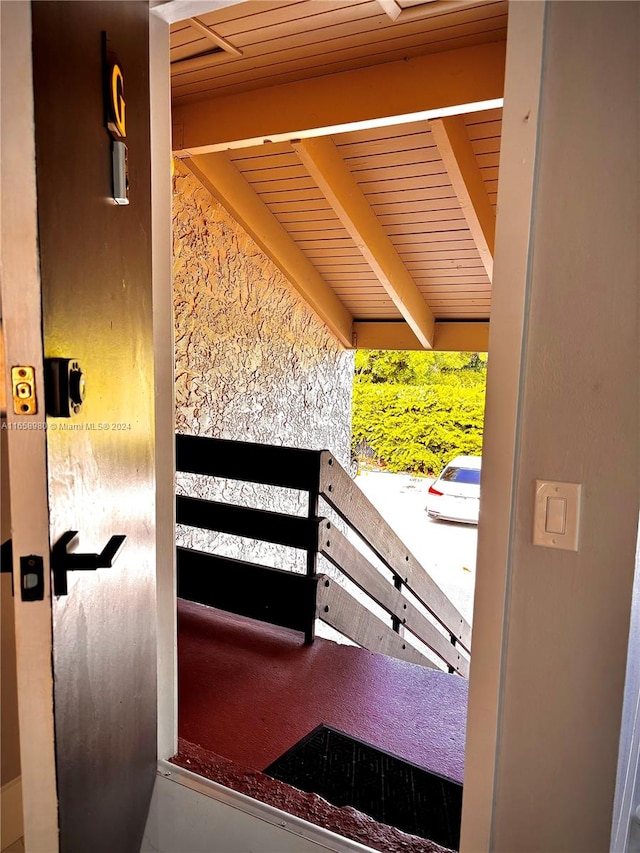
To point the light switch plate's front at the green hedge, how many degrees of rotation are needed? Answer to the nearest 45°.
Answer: approximately 180°

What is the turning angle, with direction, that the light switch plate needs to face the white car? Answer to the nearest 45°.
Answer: approximately 180°

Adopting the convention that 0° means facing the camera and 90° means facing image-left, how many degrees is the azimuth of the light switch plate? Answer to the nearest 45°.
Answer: approximately 0°

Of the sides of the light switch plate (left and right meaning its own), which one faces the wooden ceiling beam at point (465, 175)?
back

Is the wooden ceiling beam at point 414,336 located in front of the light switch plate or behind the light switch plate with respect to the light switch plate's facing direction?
behind

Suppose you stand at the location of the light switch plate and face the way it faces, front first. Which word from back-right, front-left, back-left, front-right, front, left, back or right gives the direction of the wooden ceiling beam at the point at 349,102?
back-right

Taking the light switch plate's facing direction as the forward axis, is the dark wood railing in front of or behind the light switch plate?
behind

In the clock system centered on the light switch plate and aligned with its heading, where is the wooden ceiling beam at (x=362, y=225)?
The wooden ceiling beam is roughly at 5 o'clock from the light switch plate.

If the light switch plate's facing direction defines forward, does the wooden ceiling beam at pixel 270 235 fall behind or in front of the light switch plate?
behind
